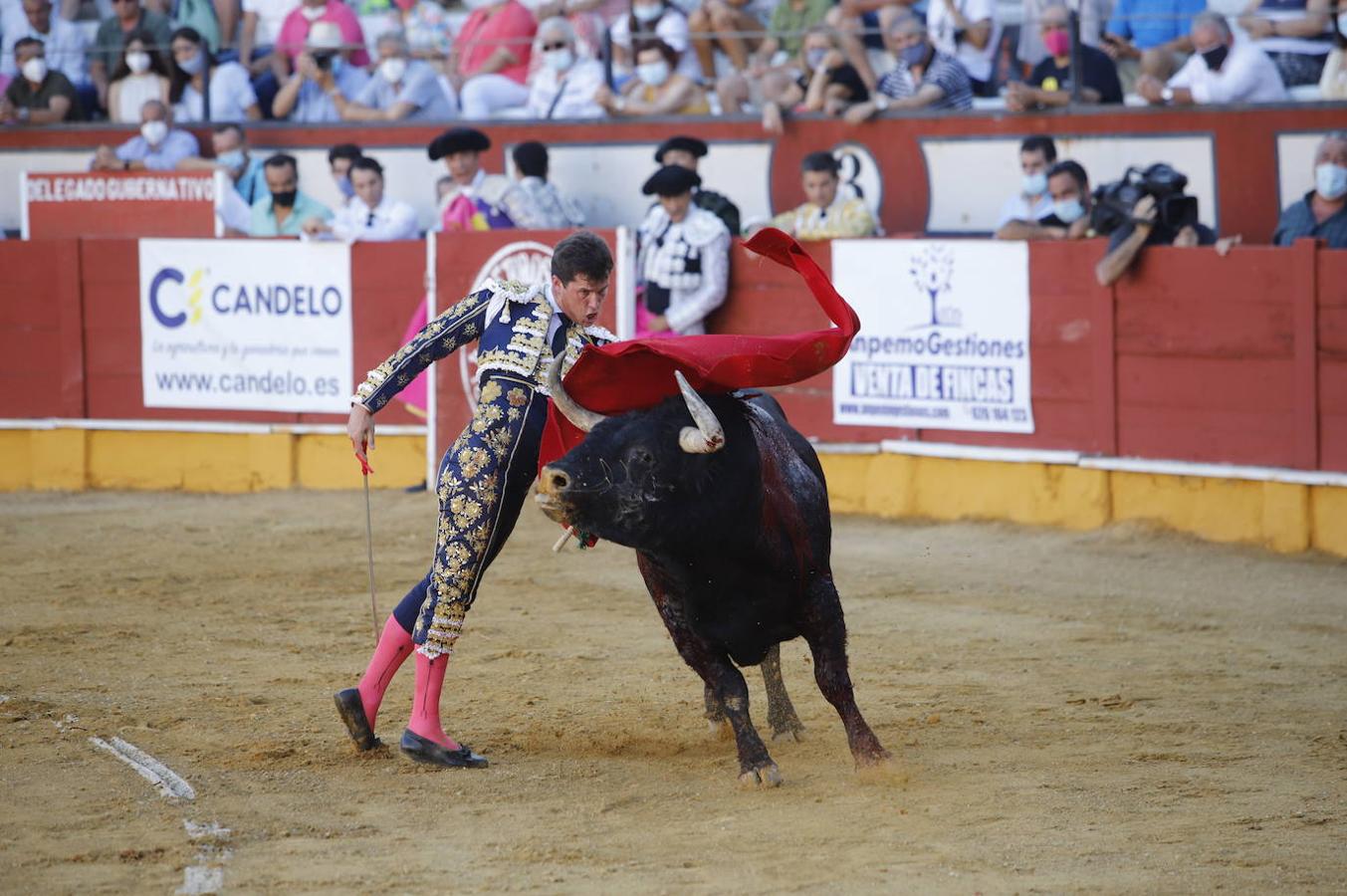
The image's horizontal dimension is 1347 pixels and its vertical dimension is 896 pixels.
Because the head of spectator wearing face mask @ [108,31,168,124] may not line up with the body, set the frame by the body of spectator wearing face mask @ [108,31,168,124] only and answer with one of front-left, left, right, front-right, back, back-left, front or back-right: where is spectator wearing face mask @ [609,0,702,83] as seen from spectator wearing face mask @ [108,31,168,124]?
front-left

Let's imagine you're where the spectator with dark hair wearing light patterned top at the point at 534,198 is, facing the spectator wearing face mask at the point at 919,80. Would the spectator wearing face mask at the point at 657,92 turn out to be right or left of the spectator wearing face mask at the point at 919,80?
left

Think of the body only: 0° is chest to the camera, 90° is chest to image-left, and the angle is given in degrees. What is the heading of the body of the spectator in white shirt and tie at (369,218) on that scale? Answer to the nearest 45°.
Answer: approximately 0°

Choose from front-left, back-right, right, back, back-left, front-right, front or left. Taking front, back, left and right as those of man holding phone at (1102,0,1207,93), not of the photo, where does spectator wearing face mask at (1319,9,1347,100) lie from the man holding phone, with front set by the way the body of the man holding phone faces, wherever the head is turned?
front-left

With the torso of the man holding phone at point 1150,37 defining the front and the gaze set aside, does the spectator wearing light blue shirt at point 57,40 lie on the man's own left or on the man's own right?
on the man's own right

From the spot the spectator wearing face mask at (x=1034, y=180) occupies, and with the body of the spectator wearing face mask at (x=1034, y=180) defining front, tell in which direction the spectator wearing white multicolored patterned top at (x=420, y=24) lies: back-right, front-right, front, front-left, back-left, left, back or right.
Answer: right
